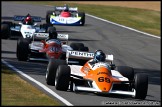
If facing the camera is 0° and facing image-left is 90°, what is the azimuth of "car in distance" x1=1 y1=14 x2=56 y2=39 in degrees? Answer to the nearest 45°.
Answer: approximately 0°

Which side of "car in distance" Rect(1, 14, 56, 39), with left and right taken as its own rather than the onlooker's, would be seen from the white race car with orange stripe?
front

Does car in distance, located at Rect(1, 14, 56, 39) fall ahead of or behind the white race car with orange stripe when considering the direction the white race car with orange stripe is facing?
behind

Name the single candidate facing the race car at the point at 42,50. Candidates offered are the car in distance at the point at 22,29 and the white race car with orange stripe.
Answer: the car in distance

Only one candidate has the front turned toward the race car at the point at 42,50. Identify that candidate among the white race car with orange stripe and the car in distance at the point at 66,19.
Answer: the car in distance

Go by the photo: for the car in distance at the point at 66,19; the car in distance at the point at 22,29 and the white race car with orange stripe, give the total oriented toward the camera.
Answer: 3

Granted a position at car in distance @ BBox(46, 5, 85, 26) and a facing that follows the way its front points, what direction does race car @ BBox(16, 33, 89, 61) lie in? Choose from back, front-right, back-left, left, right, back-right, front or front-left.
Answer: front

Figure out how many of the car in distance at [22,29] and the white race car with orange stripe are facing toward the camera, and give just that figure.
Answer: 2

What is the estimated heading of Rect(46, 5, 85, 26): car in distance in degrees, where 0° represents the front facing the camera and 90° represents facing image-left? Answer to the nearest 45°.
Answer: approximately 0°

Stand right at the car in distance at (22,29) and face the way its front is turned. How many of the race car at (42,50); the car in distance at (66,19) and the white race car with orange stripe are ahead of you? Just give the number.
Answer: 2

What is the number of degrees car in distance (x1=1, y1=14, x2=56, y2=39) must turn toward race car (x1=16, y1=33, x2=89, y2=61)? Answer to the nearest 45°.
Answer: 0° — it already faces it
